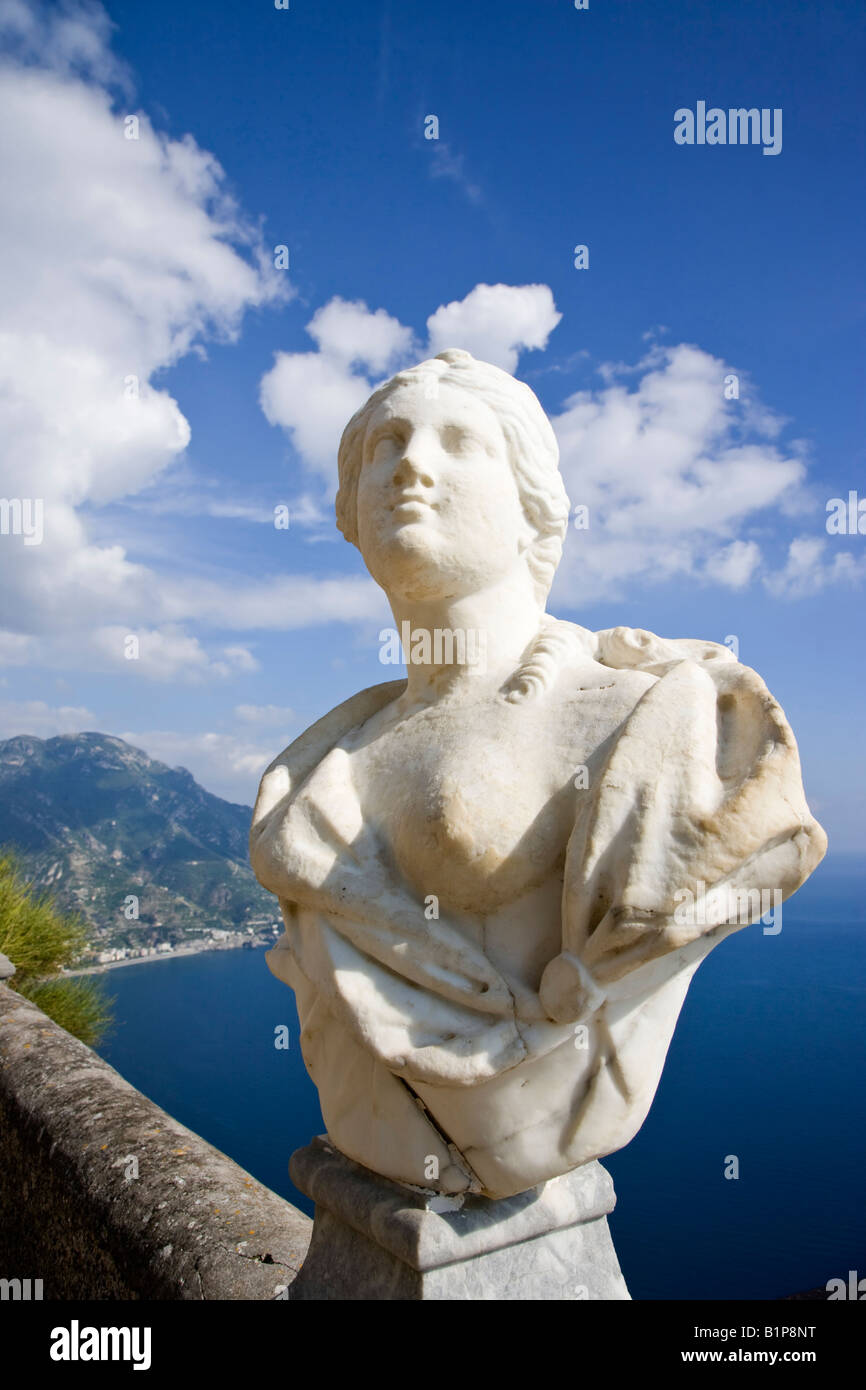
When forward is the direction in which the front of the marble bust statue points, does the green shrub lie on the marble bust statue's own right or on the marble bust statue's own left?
on the marble bust statue's own right

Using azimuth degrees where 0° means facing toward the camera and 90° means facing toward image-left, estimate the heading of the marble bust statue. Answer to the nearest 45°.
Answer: approximately 45°
